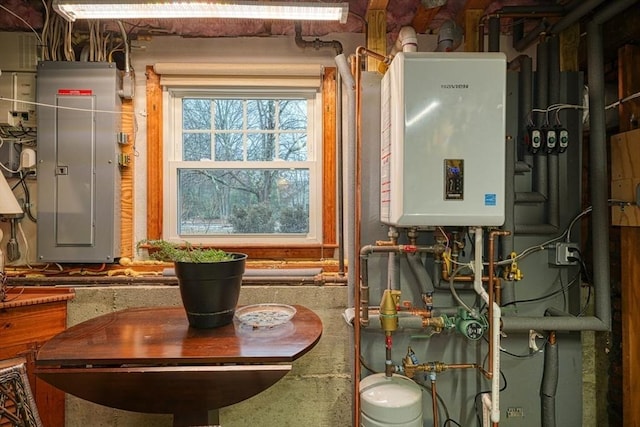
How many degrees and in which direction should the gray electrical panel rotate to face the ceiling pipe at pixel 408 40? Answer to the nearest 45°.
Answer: approximately 45° to its left

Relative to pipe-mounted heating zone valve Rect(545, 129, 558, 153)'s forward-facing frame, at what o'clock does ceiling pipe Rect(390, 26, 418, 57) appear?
The ceiling pipe is roughly at 2 o'clock from the pipe-mounted heating zone valve.

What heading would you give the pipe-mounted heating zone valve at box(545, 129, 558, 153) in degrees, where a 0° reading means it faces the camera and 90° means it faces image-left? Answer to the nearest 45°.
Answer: approximately 0°

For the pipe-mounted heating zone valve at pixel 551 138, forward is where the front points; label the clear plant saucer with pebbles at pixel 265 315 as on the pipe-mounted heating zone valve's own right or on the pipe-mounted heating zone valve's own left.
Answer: on the pipe-mounted heating zone valve's own right

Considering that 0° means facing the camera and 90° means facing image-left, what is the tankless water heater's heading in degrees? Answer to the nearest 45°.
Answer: approximately 0°

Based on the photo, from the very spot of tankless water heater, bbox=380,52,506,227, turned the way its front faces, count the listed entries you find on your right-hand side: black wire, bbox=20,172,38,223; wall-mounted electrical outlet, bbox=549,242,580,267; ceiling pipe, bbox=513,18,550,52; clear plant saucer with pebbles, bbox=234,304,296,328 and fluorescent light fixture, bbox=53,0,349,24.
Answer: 3
